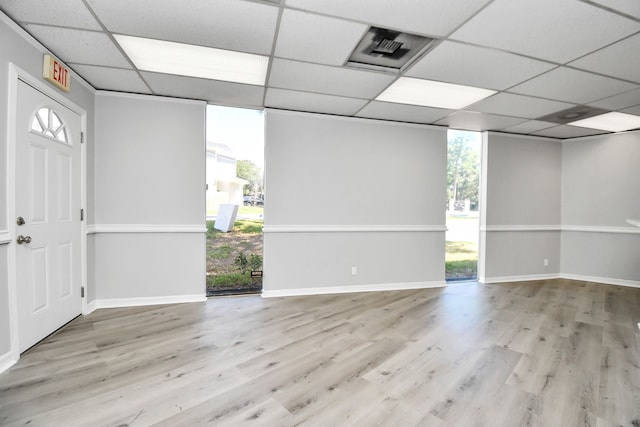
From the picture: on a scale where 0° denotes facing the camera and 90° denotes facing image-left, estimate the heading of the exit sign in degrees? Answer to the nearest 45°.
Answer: approximately 315°

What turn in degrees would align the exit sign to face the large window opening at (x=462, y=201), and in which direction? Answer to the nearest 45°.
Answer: approximately 45° to its left

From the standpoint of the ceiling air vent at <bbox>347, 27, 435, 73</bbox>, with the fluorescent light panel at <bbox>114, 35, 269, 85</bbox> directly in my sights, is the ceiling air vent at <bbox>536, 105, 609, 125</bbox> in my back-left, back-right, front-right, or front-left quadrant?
back-right

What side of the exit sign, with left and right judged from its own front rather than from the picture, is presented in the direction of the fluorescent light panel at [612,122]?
front

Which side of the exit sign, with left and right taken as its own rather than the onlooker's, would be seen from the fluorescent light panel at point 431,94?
front

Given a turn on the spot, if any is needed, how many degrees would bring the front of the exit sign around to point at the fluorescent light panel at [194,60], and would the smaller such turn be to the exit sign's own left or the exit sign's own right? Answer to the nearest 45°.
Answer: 0° — it already faces it

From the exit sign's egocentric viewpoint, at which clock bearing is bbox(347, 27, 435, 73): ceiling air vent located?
The ceiling air vent is roughly at 12 o'clock from the exit sign.
